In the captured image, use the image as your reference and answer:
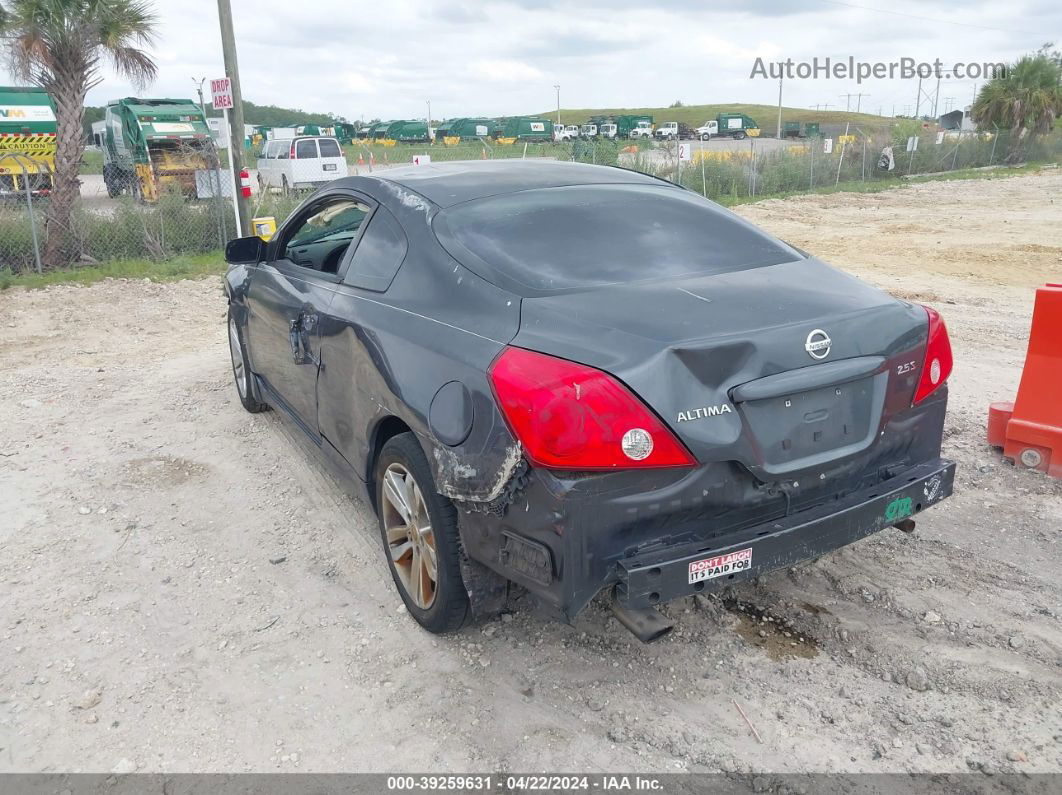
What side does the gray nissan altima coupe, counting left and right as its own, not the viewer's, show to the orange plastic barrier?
right

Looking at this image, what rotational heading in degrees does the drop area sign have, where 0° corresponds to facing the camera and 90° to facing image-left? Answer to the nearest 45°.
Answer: approximately 0°

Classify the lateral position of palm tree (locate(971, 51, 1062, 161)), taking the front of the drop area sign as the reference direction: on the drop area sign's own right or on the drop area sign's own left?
on the drop area sign's own left

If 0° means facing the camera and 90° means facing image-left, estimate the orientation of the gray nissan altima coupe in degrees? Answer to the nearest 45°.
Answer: approximately 135°

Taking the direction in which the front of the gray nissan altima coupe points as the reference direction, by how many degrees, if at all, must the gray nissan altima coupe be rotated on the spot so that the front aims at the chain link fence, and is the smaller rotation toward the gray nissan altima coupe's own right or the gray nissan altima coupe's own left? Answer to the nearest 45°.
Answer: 0° — it already faces it

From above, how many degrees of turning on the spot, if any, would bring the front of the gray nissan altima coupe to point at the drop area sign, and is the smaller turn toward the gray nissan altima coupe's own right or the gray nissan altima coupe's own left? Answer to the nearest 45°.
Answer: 0° — it already faces it

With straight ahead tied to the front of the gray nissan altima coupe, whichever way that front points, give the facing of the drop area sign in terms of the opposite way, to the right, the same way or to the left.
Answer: the opposite way

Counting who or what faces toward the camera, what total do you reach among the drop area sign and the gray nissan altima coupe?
1

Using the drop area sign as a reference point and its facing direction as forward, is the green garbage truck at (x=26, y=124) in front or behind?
behind

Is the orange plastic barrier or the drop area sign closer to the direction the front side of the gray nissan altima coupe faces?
the drop area sign

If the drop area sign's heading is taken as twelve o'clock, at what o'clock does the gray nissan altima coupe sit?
The gray nissan altima coupe is roughly at 12 o'clock from the drop area sign.
